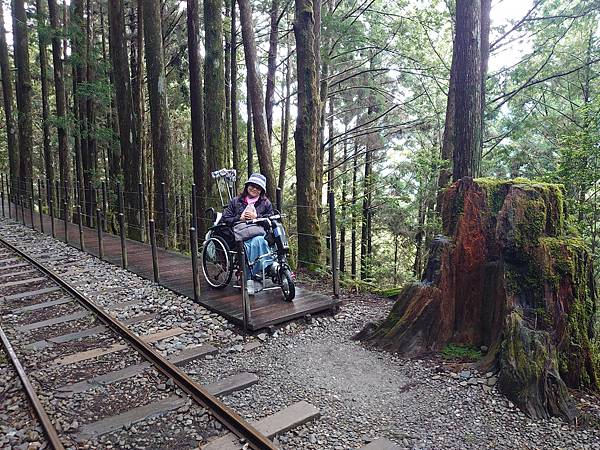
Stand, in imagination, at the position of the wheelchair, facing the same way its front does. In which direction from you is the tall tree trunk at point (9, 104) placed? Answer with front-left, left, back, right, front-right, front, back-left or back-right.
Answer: back

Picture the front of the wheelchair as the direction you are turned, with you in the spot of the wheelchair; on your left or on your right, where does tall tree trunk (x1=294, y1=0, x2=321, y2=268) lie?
on your left

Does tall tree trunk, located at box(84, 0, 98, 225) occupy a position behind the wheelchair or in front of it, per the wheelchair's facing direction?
behind

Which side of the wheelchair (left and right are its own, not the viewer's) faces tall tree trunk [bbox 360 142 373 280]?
left

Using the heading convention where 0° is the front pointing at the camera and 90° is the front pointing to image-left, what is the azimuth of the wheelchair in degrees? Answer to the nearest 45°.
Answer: approximately 315°

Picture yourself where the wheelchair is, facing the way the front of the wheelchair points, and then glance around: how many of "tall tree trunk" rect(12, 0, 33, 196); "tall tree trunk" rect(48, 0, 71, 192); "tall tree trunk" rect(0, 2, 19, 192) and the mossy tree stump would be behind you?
3

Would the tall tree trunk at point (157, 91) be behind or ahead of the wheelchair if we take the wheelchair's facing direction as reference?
behind

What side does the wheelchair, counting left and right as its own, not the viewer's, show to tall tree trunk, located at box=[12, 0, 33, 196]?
back

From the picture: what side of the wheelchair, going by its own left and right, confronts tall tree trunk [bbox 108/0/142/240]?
back

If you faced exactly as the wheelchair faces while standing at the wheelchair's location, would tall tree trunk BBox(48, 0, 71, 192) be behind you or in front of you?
behind
